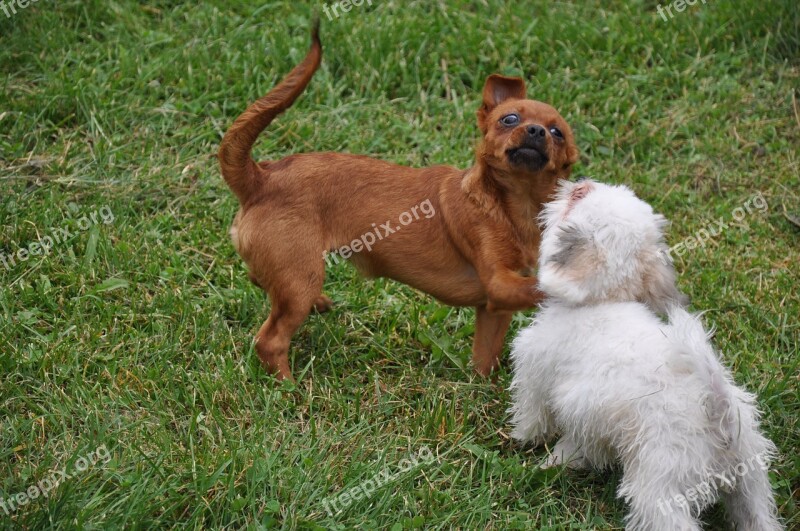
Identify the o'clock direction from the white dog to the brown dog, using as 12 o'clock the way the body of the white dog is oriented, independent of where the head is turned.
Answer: The brown dog is roughly at 12 o'clock from the white dog.

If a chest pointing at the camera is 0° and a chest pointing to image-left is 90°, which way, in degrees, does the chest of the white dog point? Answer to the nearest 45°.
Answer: approximately 135°
